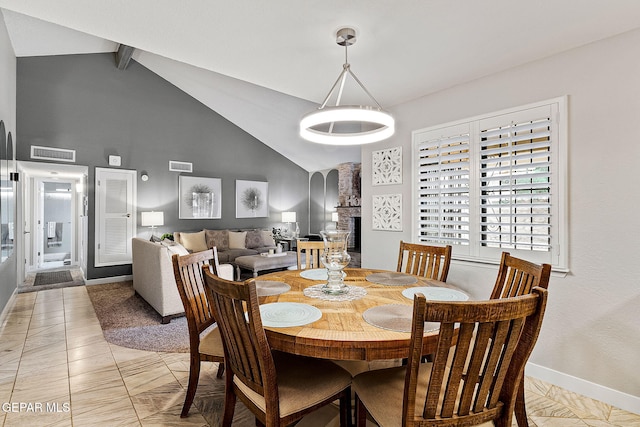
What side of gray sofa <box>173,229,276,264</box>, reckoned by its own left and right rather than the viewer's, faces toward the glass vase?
front

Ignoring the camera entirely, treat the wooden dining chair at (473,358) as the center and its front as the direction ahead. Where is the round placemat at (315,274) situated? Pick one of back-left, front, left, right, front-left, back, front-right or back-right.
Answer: front

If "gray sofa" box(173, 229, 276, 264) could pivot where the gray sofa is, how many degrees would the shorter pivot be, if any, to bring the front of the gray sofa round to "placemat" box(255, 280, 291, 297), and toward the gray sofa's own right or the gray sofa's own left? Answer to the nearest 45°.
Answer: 0° — it already faces it

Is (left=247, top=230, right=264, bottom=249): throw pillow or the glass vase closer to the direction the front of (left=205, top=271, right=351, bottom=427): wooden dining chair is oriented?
the glass vase

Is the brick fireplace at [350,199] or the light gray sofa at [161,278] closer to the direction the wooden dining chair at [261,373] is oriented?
the brick fireplace

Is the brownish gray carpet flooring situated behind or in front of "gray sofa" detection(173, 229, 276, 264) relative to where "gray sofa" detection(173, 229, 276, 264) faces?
in front

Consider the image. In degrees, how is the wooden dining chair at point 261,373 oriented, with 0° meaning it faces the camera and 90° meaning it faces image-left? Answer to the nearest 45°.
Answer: approximately 225°

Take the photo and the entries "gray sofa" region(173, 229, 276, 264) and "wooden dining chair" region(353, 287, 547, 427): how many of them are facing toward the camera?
1

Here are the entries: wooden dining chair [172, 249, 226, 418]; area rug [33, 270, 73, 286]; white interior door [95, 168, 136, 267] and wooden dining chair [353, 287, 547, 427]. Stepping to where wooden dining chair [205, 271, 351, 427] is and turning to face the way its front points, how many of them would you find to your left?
3

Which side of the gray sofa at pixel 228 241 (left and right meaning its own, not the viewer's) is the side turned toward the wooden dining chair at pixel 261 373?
front

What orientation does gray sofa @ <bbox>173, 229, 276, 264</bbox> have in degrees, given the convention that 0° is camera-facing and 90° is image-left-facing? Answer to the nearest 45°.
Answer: approximately 0°

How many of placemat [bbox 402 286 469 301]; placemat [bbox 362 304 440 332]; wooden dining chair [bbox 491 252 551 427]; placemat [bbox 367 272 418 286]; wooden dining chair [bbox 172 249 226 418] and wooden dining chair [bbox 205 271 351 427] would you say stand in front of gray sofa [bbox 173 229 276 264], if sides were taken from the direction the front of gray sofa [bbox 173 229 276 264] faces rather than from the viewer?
6

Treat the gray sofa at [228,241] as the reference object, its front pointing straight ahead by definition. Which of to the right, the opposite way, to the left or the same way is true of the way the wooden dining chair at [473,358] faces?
the opposite way

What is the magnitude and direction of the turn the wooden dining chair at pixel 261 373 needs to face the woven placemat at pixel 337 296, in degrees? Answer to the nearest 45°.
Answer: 0° — it already faces it

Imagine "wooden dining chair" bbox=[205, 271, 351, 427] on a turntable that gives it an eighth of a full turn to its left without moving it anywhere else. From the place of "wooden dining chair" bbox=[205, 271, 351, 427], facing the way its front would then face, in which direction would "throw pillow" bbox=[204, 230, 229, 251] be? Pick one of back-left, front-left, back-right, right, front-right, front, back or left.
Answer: front

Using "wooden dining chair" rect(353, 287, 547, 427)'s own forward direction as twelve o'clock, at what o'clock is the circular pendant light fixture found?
The circular pendant light fixture is roughly at 12 o'clock from the wooden dining chair.

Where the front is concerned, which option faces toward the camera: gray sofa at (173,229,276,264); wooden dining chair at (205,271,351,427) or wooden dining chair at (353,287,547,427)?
the gray sofa

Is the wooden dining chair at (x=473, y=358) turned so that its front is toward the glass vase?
yes

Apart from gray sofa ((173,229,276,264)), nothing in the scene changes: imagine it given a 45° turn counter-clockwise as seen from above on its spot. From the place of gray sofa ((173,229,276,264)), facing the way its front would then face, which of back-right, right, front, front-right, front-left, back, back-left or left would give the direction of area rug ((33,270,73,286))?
back-right

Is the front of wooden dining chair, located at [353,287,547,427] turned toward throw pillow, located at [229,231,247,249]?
yes

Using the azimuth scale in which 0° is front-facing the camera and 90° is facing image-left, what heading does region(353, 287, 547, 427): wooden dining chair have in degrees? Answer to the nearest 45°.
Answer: approximately 135°
